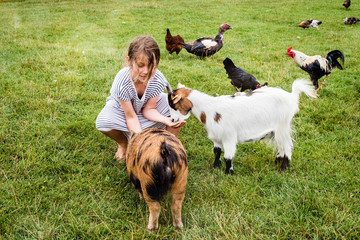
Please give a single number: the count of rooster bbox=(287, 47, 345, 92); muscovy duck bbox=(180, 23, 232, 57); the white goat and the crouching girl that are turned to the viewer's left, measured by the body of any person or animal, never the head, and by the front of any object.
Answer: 2

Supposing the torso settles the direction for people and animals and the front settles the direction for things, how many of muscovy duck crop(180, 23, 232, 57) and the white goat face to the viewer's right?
1

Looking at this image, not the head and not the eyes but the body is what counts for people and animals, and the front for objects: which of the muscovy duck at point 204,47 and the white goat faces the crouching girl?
the white goat

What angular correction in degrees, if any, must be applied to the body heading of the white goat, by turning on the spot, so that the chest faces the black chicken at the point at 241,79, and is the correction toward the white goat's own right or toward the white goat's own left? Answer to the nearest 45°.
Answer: approximately 90° to the white goat's own right

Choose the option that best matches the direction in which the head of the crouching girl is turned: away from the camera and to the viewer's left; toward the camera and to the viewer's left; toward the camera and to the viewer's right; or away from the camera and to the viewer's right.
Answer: toward the camera and to the viewer's right

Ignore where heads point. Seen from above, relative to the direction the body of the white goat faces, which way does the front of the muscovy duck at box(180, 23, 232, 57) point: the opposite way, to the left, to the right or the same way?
the opposite way

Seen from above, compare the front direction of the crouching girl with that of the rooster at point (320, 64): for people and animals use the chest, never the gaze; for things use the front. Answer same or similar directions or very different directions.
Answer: very different directions

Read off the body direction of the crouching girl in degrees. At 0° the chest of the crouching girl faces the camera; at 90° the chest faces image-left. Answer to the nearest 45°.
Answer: approximately 315°

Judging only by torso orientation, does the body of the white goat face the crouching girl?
yes

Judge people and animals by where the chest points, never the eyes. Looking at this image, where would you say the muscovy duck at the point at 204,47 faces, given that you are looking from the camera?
facing to the right of the viewer

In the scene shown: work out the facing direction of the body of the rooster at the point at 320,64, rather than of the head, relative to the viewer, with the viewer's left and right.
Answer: facing to the left of the viewer

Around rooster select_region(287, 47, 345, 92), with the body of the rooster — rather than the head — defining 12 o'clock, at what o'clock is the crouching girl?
The crouching girl is roughly at 10 o'clock from the rooster.

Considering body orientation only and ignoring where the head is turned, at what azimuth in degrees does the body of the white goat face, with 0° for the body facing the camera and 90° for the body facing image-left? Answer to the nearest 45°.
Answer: approximately 90°
